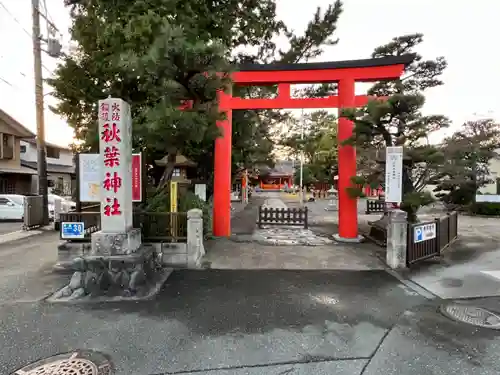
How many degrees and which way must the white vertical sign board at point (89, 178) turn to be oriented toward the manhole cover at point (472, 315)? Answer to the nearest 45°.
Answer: approximately 45° to its left

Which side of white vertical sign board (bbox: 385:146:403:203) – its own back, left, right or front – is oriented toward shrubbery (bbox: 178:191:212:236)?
right

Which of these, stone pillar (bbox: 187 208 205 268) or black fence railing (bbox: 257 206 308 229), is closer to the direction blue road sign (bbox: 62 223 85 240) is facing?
the stone pillar

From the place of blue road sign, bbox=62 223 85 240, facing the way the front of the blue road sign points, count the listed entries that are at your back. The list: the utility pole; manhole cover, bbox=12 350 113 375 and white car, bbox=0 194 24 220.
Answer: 2

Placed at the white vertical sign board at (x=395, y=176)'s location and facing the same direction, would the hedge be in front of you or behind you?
behind

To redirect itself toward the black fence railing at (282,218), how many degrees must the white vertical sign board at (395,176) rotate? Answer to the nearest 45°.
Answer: approximately 135° to its right

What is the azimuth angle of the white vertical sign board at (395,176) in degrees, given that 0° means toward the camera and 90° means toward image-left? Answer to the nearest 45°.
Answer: approximately 0°

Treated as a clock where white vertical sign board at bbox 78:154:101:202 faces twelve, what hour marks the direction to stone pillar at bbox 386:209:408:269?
The stone pillar is roughly at 10 o'clock from the white vertical sign board.

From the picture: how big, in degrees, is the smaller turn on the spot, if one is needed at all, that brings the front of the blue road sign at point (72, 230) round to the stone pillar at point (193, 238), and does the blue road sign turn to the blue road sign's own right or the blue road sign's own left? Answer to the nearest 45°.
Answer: approximately 45° to the blue road sign's own left

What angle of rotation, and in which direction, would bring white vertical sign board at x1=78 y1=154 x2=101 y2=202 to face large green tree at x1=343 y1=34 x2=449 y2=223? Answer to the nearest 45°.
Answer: approximately 90° to its left
